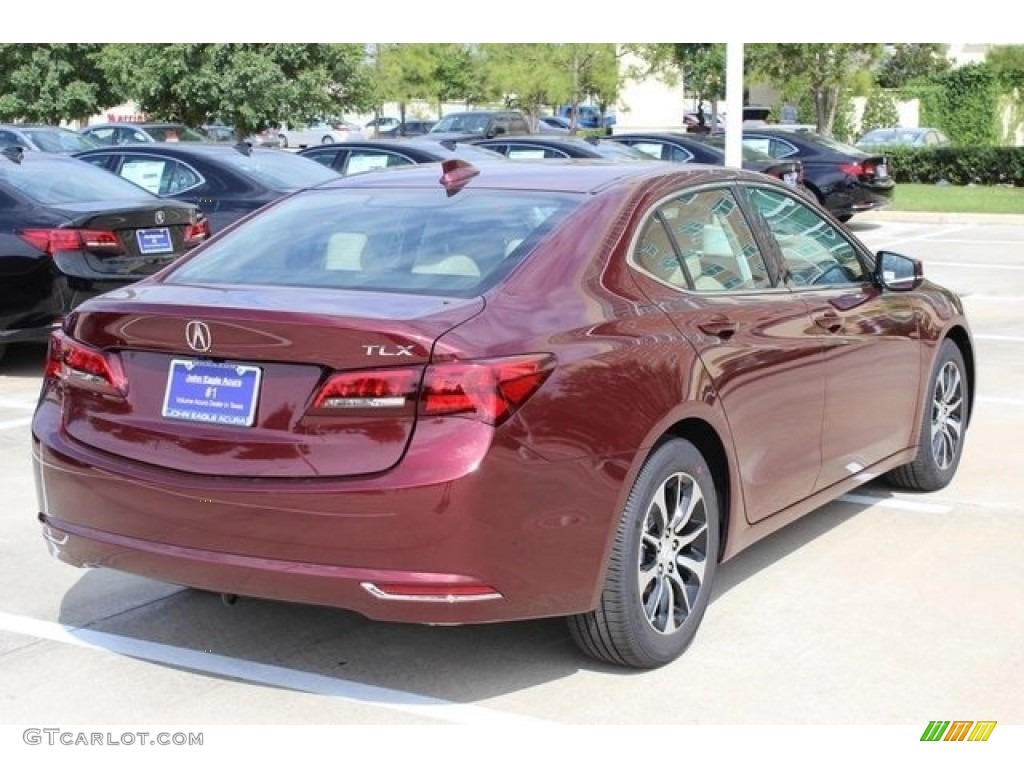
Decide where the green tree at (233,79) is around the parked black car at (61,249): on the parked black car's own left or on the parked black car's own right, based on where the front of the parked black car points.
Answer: on the parked black car's own right

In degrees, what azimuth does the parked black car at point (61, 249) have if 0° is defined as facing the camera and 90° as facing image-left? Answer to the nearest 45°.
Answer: approximately 135°

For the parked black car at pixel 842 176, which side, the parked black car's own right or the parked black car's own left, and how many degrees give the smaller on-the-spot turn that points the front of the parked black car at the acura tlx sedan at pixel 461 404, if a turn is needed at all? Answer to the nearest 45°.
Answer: approximately 135° to the parked black car's own left

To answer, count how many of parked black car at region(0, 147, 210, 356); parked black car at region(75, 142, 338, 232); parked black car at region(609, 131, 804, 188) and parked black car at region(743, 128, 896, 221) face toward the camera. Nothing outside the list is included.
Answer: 0

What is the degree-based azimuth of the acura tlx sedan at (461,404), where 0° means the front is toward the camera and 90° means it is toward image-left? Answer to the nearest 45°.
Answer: approximately 225°

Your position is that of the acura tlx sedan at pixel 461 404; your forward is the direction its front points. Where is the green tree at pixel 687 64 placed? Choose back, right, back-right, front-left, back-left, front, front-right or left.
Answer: front-left

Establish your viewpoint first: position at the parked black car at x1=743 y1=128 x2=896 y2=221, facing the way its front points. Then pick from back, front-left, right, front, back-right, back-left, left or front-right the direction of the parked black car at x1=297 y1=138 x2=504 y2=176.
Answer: left

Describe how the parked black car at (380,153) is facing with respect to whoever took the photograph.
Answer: facing away from the viewer and to the left of the viewer

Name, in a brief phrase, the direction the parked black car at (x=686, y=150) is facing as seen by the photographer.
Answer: facing away from the viewer and to the left of the viewer

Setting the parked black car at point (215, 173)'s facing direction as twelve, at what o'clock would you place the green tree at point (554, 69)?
The green tree is roughly at 2 o'clock from the parked black car.

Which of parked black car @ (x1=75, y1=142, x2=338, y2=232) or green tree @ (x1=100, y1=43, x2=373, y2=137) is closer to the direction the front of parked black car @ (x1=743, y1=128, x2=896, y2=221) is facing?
the green tree

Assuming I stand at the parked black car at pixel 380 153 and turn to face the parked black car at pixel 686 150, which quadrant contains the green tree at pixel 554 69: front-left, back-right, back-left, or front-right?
front-left

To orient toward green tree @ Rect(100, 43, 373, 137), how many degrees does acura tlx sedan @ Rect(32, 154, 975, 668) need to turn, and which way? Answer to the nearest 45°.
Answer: approximately 45° to its left

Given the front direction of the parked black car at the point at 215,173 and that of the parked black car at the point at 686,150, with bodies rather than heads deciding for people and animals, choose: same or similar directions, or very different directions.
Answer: same or similar directions

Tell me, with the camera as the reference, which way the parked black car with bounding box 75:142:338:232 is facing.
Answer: facing away from the viewer and to the left of the viewer

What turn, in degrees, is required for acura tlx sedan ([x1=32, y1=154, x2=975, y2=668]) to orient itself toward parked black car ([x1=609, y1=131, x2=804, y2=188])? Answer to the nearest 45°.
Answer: approximately 45° to its left

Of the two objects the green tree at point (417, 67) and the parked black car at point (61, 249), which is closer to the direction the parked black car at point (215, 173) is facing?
the green tree

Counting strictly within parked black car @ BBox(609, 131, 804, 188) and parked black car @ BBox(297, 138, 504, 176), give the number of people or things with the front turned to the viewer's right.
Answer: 0
